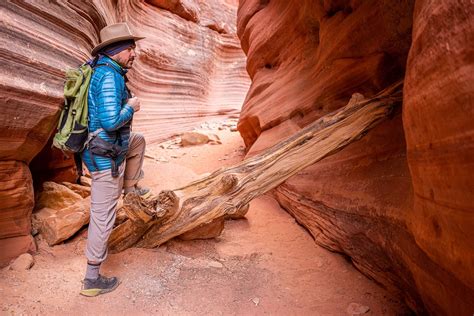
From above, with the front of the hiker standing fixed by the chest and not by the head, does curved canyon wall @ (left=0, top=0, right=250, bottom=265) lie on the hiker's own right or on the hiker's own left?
on the hiker's own left

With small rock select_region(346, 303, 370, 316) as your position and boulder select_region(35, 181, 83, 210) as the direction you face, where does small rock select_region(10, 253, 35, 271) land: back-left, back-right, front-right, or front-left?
front-left

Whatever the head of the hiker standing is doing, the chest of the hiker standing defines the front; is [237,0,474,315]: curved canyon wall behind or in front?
in front

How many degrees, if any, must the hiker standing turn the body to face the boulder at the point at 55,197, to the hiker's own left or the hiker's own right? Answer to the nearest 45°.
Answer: approximately 135° to the hiker's own left

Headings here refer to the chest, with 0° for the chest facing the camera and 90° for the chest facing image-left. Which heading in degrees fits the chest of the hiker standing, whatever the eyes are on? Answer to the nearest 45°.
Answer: approximately 270°

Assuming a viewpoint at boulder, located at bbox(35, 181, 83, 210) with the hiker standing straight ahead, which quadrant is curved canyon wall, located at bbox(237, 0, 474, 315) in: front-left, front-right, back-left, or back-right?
front-left

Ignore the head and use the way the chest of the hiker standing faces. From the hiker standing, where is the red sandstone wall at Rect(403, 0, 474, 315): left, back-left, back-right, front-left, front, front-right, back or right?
front-right
